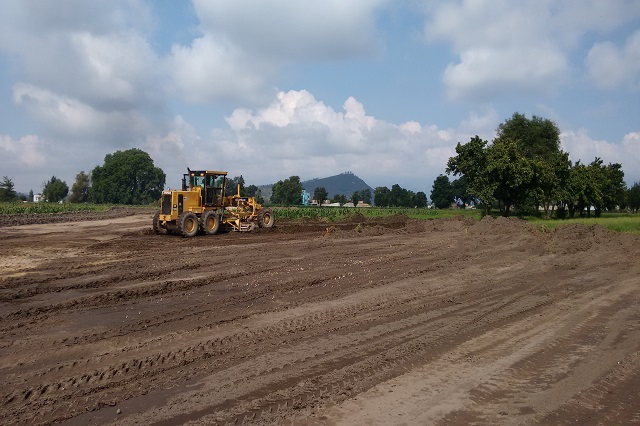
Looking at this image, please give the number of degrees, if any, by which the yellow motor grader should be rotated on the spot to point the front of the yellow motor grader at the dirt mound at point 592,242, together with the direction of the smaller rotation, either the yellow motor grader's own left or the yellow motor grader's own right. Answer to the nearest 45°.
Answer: approximately 45° to the yellow motor grader's own right

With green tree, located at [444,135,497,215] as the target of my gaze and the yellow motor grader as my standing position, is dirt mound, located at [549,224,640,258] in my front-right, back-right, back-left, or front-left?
front-right

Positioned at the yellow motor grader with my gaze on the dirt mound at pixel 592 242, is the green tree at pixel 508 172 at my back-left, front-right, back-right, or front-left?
front-left

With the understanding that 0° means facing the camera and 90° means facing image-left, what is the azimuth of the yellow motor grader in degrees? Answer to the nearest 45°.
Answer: approximately 225°

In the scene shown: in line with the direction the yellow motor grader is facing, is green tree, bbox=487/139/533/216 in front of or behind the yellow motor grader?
in front

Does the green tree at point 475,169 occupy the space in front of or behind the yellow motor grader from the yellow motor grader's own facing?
in front
